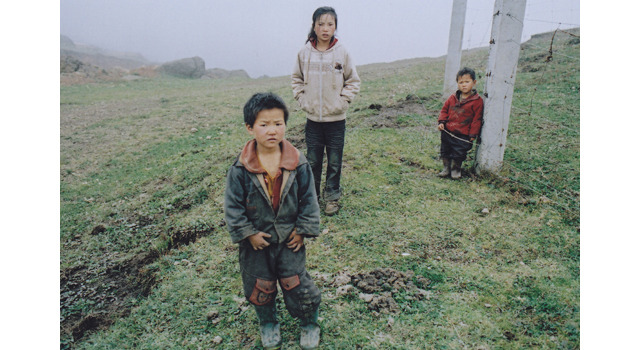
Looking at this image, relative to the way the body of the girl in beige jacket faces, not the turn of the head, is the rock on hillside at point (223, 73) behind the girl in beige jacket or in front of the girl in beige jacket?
behind

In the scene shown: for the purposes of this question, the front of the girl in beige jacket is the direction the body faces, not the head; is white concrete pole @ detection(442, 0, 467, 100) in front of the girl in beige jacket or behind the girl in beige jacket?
behind

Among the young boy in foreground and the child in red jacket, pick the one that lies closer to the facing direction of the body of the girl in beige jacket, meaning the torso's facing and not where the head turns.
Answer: the young boy in foreground

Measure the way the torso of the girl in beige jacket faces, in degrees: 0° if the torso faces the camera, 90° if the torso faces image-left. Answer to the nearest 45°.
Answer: approximately 0°

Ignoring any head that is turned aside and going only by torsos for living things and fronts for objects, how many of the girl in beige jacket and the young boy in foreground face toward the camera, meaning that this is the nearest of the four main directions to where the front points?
2

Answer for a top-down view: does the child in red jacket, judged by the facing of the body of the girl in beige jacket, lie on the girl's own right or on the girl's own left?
on the girl's own left

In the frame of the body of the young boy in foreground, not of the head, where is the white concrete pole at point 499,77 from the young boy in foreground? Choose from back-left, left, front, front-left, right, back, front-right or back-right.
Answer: back-left

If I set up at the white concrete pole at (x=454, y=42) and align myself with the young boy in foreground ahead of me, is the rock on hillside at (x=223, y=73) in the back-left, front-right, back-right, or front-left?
back-right

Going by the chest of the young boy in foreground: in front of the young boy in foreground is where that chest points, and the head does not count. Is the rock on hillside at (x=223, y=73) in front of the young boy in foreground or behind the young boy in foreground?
behind

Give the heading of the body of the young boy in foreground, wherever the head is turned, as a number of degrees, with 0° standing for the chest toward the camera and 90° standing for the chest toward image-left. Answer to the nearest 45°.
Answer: approximately 0°
